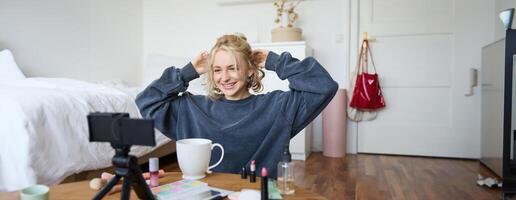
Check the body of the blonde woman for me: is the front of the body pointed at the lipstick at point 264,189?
yes

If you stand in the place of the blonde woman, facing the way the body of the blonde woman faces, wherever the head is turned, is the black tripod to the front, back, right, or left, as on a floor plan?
front

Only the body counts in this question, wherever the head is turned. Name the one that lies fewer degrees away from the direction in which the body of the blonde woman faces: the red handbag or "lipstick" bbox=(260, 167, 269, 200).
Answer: the lipstick

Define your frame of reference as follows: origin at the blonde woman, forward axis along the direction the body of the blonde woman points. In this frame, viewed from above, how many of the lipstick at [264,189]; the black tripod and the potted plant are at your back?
1

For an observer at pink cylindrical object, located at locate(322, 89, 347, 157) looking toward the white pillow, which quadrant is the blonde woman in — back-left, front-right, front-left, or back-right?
front-left

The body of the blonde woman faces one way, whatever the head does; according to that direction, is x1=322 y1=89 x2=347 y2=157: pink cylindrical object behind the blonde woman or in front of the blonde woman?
behind

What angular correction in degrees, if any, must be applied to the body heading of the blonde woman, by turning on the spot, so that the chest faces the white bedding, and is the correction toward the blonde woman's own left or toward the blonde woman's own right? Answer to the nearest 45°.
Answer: approximately 135° to the blonde woman's own right

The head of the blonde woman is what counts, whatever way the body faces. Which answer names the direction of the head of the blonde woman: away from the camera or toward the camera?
toward the camera

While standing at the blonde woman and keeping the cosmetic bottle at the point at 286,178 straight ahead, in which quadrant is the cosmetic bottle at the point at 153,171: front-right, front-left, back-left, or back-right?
front-right

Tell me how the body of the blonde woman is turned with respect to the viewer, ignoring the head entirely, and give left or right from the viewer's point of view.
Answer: facing the viewer

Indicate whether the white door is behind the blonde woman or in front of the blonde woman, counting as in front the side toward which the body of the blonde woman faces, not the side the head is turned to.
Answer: behind
